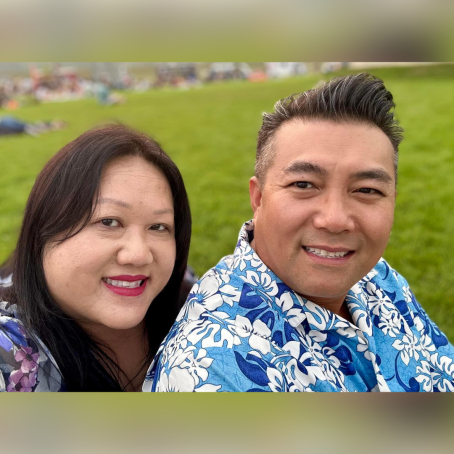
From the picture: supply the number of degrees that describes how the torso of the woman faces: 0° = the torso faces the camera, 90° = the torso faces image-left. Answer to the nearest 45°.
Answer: approximately 315°

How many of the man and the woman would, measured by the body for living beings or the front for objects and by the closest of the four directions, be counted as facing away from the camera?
0

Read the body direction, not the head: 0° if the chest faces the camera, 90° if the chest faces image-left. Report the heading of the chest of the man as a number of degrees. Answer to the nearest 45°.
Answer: approximately 315°

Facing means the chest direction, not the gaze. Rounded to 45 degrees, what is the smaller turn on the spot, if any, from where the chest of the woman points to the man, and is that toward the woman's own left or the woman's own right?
approximately 45° to the woman's own left

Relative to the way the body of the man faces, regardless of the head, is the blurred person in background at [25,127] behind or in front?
behind
